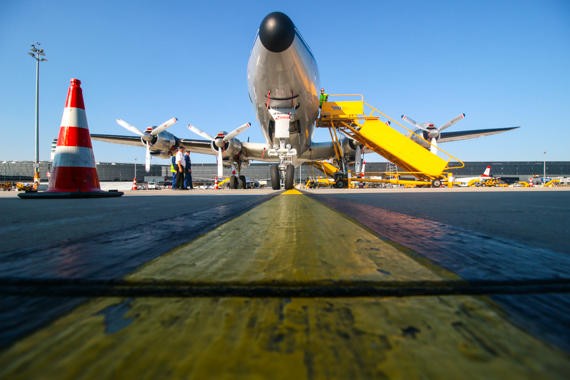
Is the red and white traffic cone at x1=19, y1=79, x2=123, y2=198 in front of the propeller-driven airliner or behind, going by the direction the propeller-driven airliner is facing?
in front

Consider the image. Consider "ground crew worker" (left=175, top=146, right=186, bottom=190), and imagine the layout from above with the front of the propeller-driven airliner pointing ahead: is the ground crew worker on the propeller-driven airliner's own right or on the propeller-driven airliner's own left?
on the propeller-driven airliner's own right

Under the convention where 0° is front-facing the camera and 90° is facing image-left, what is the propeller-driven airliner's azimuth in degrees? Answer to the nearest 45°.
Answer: approximately 0°
